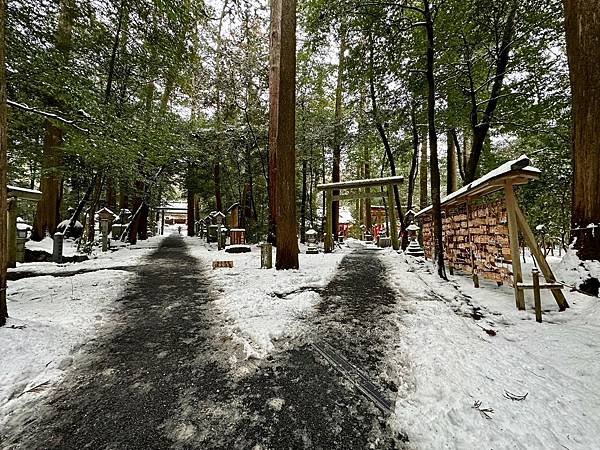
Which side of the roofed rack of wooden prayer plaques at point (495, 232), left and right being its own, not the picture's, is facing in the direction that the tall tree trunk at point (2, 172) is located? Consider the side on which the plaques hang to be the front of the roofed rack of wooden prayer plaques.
front

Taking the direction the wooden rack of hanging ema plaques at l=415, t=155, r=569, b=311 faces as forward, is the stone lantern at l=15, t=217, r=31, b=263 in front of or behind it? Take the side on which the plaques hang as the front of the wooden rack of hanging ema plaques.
in front

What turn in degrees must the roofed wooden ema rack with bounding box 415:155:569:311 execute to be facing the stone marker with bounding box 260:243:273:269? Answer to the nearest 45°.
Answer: approximately 45° to its right

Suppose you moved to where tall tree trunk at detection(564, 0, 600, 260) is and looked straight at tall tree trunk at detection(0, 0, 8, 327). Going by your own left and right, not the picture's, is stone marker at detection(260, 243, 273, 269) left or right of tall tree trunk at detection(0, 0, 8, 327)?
right

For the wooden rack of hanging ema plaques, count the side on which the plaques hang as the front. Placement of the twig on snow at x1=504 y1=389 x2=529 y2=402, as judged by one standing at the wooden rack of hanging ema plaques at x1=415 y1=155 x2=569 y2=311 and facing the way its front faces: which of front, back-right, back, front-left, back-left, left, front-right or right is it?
front-left

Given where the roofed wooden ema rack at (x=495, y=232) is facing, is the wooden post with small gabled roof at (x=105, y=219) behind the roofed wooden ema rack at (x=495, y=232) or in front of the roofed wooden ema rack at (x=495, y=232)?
in front

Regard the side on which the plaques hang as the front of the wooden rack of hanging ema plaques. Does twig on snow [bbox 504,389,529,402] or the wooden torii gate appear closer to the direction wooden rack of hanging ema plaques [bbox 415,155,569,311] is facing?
the twig on snow

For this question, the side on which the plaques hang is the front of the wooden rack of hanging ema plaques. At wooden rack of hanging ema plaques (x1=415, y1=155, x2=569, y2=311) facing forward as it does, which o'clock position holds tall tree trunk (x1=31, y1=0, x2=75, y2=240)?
The tall tree trunk is roughly at 1 o'clock from the wooden rack of hanging ema plaques.

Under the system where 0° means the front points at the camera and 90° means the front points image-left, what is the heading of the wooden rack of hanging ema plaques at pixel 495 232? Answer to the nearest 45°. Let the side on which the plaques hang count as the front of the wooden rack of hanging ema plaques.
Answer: approximately 45°

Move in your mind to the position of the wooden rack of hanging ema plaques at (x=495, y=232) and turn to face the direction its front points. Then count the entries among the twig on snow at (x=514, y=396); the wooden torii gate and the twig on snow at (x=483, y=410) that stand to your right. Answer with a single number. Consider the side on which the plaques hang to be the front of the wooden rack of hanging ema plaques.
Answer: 1
